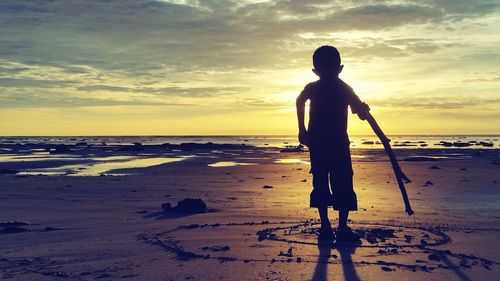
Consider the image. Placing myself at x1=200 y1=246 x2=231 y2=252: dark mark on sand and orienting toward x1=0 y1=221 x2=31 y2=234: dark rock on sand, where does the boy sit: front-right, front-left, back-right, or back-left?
back-right

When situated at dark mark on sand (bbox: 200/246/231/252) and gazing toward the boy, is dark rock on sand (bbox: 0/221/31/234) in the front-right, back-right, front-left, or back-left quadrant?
back-left
